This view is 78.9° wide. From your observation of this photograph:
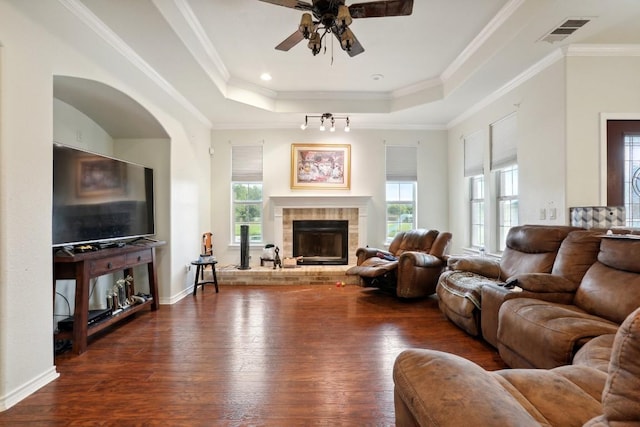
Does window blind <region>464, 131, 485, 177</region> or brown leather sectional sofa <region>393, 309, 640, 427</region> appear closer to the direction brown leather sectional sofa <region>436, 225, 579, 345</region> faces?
the brown leather sectional sofa

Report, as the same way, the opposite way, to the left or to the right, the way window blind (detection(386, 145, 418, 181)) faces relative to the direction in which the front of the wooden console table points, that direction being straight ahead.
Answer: to the right

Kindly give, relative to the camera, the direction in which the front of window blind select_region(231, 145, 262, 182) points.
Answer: facing the viewer

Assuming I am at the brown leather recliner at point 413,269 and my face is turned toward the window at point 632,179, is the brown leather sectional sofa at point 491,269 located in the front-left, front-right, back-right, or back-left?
front-right

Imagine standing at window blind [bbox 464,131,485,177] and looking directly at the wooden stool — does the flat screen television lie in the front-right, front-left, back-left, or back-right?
front-left

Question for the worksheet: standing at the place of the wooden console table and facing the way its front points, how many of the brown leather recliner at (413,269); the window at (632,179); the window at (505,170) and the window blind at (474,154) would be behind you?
0

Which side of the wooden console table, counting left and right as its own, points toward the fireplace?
left

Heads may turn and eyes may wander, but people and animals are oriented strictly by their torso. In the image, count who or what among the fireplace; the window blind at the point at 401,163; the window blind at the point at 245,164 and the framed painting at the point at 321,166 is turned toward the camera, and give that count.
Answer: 4

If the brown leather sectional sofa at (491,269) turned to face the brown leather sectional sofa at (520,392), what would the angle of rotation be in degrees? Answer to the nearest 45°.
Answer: approximately 45° to its left

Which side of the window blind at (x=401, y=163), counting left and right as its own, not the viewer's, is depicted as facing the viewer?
front

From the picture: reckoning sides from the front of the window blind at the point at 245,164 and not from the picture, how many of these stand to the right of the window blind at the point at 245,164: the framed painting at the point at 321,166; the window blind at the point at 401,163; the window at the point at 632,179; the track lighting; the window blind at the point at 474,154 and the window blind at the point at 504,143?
0

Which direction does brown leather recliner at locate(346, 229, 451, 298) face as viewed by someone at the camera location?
facing the viewer and to the left of the viewer

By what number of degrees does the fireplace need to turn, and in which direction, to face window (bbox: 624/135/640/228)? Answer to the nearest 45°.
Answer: approximately 45° to its left

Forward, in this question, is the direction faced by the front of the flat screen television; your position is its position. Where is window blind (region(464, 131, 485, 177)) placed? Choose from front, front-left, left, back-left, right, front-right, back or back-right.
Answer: front-left

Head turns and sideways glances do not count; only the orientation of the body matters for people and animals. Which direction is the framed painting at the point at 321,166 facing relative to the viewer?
toward the camera

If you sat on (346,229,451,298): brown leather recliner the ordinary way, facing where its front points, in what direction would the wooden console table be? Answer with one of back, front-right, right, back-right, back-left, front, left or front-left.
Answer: front

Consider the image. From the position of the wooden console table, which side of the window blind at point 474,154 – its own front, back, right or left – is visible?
front

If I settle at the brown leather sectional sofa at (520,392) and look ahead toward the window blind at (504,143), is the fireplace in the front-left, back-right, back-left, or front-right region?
front-left

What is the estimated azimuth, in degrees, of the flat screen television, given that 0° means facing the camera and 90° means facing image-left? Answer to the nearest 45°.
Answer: approximately 315°
